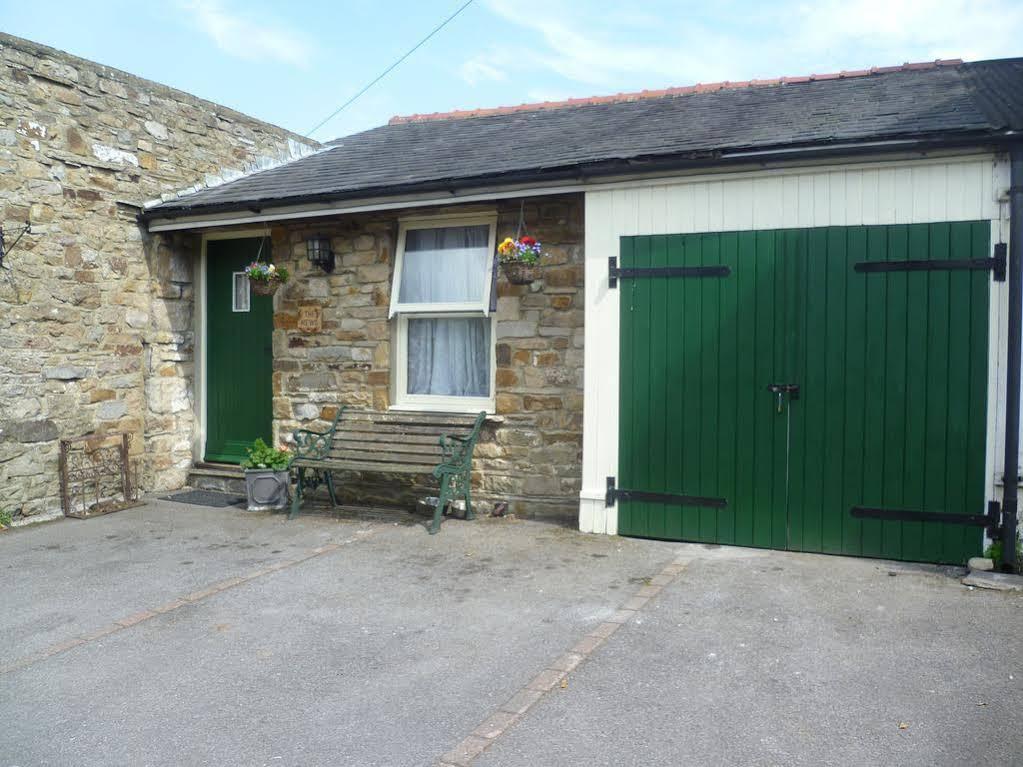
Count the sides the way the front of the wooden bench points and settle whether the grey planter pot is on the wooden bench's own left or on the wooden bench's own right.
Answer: on the wooden bench's own right

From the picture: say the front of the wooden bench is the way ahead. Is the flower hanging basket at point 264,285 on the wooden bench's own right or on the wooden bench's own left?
on the wooden bench's own right

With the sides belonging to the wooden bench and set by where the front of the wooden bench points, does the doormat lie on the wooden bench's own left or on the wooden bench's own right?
on the wooden bench's own right

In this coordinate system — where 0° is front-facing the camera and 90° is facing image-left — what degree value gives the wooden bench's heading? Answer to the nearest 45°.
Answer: approximately 45°
